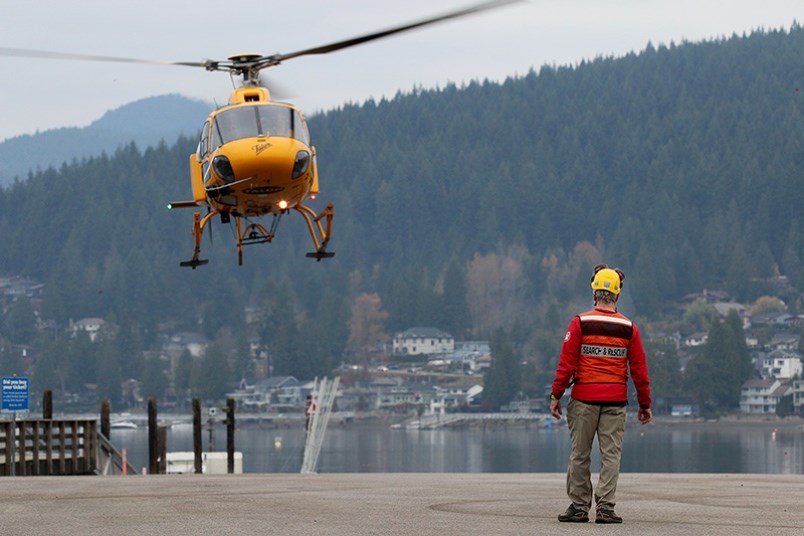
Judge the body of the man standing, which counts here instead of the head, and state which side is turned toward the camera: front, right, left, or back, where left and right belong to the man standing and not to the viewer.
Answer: back

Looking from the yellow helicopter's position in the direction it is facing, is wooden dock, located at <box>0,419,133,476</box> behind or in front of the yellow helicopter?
behind

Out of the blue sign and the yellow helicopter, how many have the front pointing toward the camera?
2

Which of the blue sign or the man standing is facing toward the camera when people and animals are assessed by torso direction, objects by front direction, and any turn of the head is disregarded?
the blue sign

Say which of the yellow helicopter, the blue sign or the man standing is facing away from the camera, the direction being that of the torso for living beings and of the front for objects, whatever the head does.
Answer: the man standing

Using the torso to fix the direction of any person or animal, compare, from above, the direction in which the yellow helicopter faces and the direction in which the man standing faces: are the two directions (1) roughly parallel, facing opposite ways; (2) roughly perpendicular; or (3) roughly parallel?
roughly parallel, facing opposite ways

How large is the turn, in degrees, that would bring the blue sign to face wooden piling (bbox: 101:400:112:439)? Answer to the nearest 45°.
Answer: approximately 135° to its left

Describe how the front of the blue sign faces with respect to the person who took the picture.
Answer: facing the viewer

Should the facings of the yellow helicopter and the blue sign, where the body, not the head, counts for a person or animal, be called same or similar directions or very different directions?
same or similar directions

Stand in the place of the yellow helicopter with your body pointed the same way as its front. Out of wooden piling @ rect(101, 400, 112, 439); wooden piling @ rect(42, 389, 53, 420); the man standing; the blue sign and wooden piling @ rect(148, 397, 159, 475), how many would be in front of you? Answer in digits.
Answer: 1

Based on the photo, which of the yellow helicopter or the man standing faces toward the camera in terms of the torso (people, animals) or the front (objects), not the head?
the yellow helicopter

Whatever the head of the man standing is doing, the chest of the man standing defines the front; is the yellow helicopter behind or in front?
in front

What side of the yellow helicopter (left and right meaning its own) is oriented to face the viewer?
front
